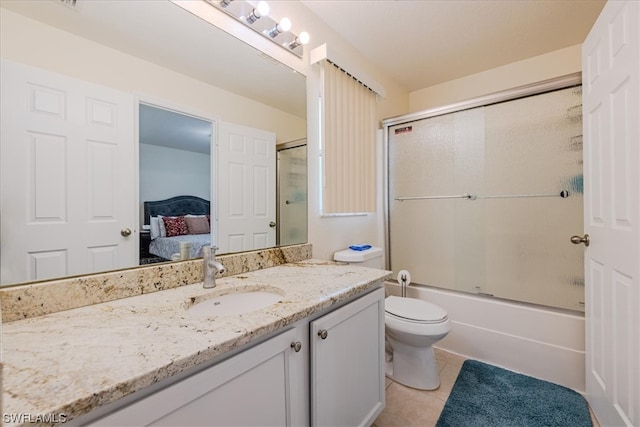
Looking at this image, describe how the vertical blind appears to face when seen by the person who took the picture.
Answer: facing the viewer and to the right of the viewer

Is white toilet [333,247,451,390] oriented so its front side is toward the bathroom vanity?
no

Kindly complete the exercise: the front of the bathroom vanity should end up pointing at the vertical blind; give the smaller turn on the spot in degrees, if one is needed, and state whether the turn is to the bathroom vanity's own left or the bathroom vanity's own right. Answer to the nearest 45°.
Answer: approximately 90° to the bathroom vanity's own left

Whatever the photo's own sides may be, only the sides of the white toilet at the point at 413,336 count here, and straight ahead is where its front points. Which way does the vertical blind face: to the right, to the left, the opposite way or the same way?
the same way

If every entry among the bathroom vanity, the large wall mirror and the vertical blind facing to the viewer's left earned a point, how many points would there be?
0

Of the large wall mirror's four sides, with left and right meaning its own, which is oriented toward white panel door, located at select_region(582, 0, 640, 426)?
front

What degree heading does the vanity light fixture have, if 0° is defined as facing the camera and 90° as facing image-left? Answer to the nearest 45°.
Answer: approximately 315°

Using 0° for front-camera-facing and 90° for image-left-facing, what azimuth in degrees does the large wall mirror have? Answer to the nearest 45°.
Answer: approximately 315°

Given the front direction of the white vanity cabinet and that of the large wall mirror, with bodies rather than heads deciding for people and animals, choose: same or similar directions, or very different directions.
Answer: same or similar directions

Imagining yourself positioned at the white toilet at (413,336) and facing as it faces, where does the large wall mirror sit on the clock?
The large wall mirror is roughly at 3 o'clock from the white toilet.

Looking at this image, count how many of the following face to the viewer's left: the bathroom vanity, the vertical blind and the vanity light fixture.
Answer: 0

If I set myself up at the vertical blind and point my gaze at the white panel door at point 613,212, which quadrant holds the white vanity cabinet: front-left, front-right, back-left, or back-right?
front-right

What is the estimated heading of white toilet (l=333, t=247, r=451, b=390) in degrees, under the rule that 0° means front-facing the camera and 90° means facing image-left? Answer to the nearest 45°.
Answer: approximately 315°

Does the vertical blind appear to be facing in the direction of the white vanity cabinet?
no

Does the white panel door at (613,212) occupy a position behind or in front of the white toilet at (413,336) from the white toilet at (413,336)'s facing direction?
in front

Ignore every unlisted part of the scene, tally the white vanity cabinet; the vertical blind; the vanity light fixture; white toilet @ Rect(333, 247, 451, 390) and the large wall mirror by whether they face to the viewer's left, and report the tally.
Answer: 0

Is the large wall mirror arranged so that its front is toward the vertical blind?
no
